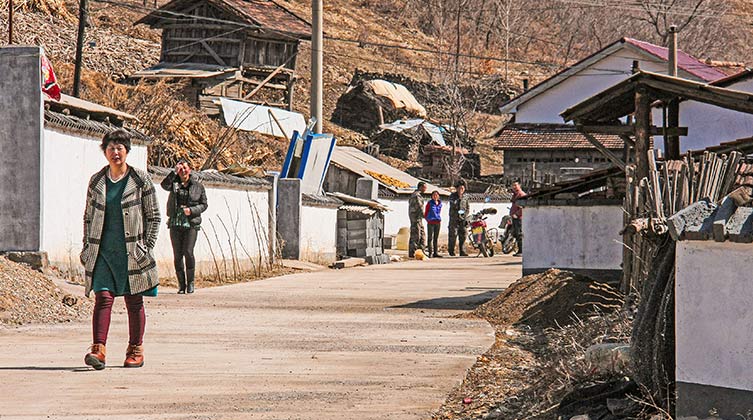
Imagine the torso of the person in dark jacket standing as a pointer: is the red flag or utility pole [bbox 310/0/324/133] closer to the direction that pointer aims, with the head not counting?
the red flag

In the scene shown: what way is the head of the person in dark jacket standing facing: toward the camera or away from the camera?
toward the camera

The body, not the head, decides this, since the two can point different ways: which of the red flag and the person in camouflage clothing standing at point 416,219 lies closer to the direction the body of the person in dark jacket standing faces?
the red flag

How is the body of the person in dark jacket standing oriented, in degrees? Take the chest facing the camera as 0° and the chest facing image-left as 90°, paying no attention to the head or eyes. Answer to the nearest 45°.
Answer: approximately 0°

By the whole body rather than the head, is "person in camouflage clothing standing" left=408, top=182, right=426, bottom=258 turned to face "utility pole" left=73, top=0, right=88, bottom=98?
no

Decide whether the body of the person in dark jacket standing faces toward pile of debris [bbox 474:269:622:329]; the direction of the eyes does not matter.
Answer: no

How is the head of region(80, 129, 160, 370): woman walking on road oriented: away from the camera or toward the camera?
toward the camera

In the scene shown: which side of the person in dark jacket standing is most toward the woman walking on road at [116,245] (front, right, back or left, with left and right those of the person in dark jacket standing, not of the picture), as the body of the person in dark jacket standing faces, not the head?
front

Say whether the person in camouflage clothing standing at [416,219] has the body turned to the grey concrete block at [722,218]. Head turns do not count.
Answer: no

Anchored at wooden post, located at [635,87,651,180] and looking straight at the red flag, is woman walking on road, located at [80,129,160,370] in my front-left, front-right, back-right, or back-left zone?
front-left

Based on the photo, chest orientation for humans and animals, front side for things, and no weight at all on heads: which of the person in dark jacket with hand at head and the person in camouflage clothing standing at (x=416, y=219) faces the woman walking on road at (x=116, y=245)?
the person in dark jacket with hand at head
